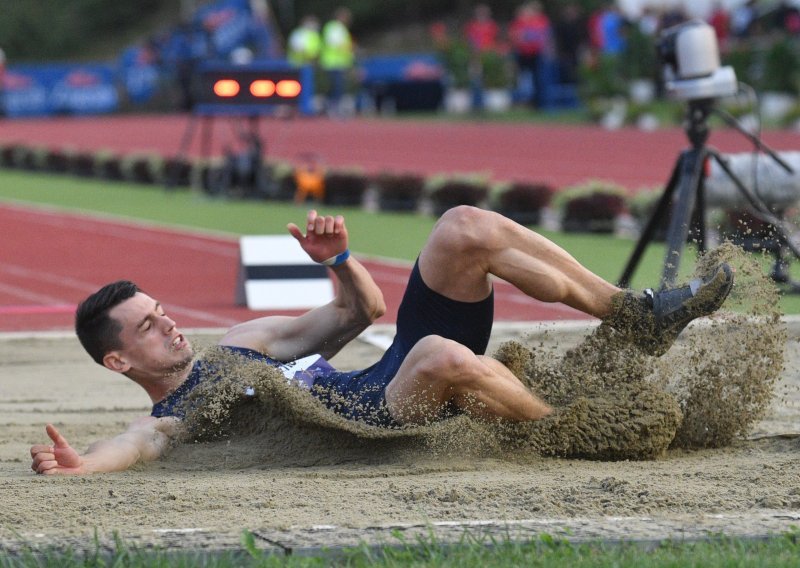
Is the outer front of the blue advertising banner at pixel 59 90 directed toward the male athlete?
yes

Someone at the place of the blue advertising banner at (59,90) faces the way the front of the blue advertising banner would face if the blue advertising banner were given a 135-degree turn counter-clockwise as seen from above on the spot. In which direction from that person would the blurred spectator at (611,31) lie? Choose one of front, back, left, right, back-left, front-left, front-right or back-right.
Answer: right

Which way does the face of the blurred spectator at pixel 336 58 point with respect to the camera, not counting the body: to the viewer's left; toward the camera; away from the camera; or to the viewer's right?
toward the camera

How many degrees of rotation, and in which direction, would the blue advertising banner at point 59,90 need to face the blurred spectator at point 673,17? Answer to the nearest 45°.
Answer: approximately 45° to its left

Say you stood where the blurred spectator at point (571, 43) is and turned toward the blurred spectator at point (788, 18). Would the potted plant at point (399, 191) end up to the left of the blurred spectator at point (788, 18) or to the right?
right

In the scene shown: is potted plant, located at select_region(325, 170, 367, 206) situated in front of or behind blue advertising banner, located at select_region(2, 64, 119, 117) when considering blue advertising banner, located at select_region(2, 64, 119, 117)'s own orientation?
in front

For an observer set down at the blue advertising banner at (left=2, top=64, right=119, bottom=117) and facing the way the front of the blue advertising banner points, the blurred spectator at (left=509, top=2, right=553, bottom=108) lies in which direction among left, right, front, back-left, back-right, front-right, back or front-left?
front-left

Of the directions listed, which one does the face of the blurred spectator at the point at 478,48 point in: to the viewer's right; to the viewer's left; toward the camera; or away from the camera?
toward the camera

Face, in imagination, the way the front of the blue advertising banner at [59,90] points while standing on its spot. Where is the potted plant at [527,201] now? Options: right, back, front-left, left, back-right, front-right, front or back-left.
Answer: front

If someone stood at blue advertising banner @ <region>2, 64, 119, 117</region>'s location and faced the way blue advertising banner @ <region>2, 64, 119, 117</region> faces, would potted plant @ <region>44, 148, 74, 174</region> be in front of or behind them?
in front

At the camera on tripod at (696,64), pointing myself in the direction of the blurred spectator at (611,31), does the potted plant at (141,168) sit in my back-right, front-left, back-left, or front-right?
front-left

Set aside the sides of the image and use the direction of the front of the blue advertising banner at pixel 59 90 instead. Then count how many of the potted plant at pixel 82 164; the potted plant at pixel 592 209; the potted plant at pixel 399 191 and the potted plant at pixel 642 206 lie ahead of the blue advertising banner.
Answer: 4

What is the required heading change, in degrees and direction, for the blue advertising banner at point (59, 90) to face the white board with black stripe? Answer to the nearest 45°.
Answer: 0° — it already faces it

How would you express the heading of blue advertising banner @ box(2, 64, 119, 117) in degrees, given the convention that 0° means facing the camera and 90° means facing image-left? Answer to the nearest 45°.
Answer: approximately 0°

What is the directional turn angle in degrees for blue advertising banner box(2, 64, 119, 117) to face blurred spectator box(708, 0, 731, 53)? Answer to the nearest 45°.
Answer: approximately 45° to its left

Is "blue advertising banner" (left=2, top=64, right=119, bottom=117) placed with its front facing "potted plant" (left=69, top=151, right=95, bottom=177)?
yes

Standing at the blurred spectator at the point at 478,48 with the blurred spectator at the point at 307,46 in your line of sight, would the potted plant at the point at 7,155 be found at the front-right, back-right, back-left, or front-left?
front-left

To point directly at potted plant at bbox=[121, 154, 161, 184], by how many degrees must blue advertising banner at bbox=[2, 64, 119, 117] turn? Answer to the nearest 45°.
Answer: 0° — it already faces it
